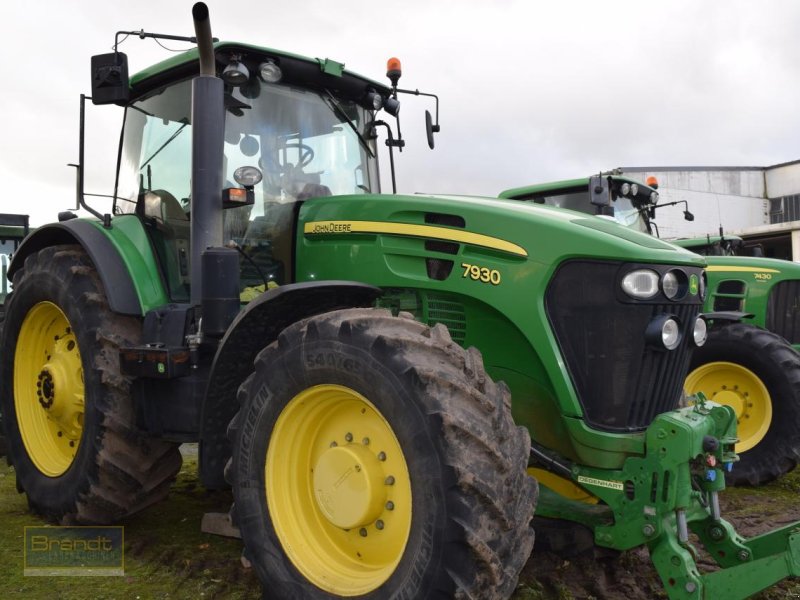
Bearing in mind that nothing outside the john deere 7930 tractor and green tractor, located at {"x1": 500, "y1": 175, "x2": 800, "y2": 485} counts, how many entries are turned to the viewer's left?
0

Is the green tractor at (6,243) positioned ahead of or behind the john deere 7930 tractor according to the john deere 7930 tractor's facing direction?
behind

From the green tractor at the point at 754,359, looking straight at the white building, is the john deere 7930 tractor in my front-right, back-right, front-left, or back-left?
back-left

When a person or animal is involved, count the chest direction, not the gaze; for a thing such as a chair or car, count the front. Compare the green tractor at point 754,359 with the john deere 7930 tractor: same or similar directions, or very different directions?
same or similar directions

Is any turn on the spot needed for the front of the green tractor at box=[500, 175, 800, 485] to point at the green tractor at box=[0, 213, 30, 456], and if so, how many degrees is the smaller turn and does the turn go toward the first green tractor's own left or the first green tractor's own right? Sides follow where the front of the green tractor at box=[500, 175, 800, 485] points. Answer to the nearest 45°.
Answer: approximately 135° to the first green tractor's own right

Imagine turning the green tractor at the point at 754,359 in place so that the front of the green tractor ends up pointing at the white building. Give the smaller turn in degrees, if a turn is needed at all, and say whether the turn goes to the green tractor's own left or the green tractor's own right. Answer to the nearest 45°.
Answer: approximately 135° to the green tractor's own left

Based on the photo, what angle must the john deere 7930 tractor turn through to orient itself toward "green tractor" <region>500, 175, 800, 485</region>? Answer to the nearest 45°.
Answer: approximately 90° to its left

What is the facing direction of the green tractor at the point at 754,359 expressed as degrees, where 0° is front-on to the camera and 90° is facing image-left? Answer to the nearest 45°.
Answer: approximately 315°

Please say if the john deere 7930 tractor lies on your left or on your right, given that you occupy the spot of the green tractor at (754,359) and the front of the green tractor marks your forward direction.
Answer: on your right

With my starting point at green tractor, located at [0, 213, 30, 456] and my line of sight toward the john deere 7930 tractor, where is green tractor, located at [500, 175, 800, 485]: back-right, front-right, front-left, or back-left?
front-left
